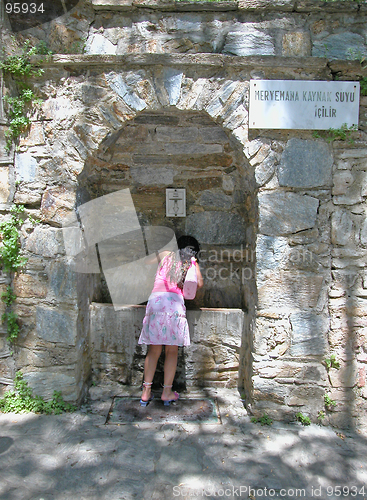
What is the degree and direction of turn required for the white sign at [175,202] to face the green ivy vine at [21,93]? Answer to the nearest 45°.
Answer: approximately 45° to its right

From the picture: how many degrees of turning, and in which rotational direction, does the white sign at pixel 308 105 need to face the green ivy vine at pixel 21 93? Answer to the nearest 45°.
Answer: approximately 90° to its right

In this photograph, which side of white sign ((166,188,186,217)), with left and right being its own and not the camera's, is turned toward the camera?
front

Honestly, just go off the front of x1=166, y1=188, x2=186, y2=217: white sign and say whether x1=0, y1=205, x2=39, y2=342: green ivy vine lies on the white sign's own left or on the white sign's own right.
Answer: on the white sign's own right

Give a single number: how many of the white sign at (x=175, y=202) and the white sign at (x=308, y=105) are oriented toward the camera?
2
